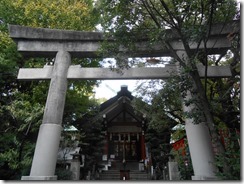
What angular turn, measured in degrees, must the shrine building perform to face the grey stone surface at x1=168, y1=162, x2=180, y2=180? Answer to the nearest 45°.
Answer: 0° — it already faces it

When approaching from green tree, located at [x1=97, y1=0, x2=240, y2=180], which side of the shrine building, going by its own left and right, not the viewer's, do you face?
front

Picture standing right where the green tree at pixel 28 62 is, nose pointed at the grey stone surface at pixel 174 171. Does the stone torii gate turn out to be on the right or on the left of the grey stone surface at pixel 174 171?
right

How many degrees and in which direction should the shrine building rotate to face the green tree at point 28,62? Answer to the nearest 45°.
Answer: approximately 45° to its right

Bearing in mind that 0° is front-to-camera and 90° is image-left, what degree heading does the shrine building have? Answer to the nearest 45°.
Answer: approximately 0°

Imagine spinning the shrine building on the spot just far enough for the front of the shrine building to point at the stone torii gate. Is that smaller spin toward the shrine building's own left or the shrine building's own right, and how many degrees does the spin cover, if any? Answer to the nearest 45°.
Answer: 0° — it already faces it
